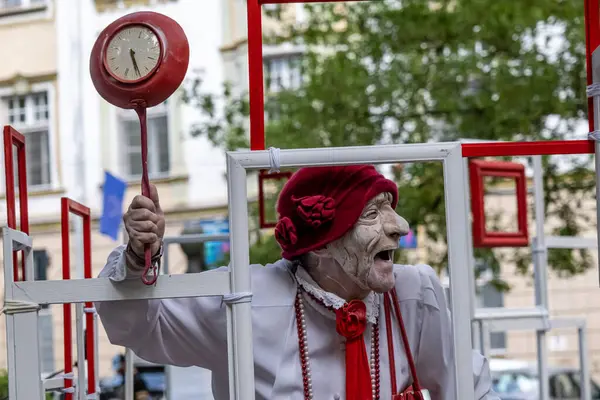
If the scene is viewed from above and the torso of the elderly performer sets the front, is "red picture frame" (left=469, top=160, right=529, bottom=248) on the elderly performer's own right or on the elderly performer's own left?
on the elderly performer's own left

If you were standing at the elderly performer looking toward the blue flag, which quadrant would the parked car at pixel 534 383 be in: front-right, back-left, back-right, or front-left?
front-right

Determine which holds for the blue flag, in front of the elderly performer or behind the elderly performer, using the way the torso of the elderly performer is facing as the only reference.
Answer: behind

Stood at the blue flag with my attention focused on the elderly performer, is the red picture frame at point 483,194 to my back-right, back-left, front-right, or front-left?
front-left

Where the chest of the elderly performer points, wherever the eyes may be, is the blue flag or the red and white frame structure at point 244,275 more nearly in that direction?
the red and white frame structure

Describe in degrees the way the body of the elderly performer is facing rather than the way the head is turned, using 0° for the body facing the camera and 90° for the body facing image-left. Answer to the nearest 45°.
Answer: approximately 315°

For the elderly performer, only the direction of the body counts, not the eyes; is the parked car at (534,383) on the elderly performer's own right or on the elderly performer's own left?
on the elderly performer's own left
